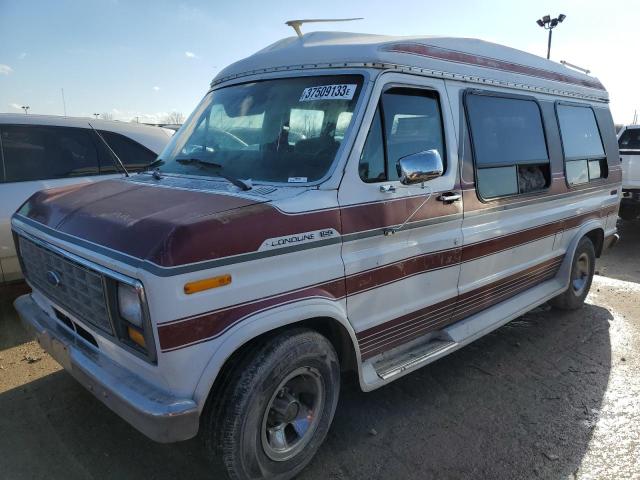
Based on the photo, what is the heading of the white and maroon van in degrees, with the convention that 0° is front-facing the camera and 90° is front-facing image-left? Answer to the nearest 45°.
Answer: approximately 45°

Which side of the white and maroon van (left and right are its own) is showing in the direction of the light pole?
back

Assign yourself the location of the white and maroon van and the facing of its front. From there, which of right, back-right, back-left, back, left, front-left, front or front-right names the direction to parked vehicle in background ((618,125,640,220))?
back

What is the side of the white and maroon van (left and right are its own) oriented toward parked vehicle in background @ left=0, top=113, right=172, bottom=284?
right
